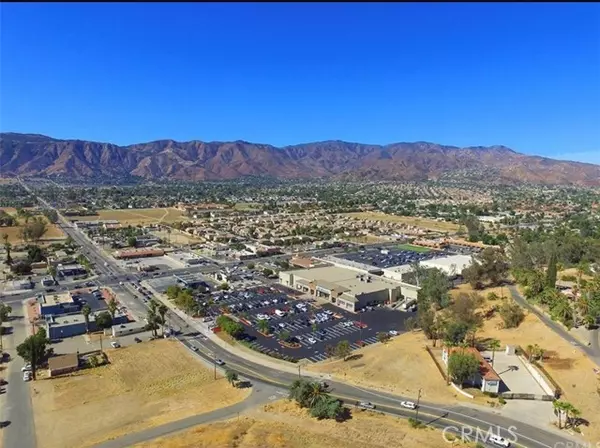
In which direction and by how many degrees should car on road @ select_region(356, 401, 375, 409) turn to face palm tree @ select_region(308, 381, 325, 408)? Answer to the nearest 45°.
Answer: approximately 135° to its right

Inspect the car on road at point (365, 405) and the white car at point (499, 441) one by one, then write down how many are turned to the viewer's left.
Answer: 0

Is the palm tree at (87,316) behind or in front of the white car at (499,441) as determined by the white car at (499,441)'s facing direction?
behind

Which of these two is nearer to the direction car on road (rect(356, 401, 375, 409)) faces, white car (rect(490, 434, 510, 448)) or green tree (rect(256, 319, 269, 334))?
the white car

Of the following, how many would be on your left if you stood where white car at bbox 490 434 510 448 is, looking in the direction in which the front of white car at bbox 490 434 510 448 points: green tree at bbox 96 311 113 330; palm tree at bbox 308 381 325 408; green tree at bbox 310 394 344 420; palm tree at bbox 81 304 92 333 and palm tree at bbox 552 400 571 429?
1

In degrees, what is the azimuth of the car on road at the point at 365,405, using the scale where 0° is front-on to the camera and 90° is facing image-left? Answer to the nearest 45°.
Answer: approximately 315°

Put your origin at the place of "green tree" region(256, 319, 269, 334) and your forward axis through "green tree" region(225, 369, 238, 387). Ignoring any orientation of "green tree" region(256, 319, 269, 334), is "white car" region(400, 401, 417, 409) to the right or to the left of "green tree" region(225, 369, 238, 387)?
left

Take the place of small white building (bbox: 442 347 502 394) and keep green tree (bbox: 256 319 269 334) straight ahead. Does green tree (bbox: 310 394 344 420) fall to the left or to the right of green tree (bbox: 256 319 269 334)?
left

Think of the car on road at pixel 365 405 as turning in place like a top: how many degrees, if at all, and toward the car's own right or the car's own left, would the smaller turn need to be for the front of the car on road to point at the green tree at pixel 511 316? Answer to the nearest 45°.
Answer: approximately 90° to the car's own left

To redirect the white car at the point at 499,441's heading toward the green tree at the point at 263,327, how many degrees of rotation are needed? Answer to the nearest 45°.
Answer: approximately 180°

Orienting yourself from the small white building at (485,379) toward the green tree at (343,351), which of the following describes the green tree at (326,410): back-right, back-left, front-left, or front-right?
front-left

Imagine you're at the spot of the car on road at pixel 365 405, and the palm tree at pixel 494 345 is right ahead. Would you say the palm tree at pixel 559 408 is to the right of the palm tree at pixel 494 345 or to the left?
right

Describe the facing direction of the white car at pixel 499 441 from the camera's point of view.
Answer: facing the viewer and to the right of the viewer

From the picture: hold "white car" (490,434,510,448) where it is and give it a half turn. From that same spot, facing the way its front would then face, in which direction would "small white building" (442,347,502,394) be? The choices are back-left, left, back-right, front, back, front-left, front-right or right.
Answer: front-right

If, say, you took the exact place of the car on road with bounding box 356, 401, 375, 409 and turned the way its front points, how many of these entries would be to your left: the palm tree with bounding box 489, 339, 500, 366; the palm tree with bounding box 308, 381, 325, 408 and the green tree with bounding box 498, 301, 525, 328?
2

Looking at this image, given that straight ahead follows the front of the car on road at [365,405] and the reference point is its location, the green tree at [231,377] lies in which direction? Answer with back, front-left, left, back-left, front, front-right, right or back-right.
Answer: back-right
